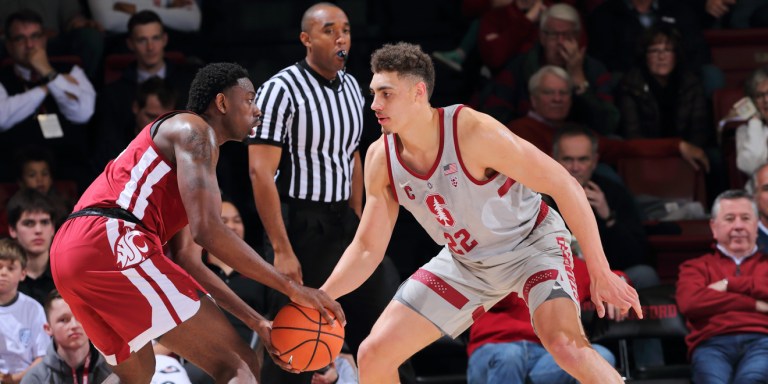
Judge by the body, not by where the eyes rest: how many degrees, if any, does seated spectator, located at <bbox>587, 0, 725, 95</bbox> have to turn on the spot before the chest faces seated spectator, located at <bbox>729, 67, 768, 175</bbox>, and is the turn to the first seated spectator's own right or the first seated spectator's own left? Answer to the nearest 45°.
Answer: approximately 45° to the first seated spectator's own left

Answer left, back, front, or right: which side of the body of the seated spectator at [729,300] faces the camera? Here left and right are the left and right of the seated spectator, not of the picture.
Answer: front

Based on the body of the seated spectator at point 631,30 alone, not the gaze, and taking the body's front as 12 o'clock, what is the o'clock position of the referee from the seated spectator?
The referee is roughly at 1 o'clock from the seated spectator.

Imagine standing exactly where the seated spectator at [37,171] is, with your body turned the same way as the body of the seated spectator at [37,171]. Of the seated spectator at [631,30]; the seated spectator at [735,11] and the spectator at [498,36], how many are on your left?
3

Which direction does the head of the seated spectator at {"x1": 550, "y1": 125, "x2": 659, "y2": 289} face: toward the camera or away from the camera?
toward the camera

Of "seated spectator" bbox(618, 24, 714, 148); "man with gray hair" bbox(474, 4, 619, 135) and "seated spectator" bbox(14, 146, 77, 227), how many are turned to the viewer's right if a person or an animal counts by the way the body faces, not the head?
0

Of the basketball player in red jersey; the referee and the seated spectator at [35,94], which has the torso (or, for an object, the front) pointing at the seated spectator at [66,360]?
the seated spectator at [35,94]

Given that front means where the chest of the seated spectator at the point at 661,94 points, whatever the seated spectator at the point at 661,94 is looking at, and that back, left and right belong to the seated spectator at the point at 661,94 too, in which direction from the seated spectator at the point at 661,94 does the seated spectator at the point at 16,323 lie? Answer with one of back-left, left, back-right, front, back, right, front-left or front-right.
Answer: front-right

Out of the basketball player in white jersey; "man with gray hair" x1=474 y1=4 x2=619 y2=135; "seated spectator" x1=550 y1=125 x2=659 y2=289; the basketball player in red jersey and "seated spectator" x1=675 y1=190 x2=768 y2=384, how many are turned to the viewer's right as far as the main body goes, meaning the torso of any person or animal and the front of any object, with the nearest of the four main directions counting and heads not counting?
1

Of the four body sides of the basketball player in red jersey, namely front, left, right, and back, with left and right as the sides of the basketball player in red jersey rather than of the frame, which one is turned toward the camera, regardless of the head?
right

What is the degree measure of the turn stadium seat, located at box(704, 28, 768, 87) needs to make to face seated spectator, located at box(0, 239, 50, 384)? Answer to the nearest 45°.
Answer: approximately 45° to its right

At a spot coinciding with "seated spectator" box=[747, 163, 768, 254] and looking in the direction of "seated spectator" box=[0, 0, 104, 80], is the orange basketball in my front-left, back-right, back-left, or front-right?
front-left

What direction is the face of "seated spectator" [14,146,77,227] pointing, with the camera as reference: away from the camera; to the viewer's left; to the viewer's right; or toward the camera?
toward the camera

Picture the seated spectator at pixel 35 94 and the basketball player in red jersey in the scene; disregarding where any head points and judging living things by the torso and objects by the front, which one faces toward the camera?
the seated spectator

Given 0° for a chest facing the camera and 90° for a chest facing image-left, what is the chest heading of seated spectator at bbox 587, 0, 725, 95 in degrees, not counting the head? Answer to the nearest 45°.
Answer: approximately 0°

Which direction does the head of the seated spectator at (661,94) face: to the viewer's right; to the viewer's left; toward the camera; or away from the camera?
toward the camera

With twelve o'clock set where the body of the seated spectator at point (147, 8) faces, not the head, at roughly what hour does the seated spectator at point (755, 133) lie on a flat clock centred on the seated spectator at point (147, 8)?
the seated spectator at point (755, 133) is roughly at 10 o'clock from the seated spectator at point (147, 8).

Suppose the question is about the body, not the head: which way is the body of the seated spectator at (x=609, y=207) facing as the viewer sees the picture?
toward the camera
